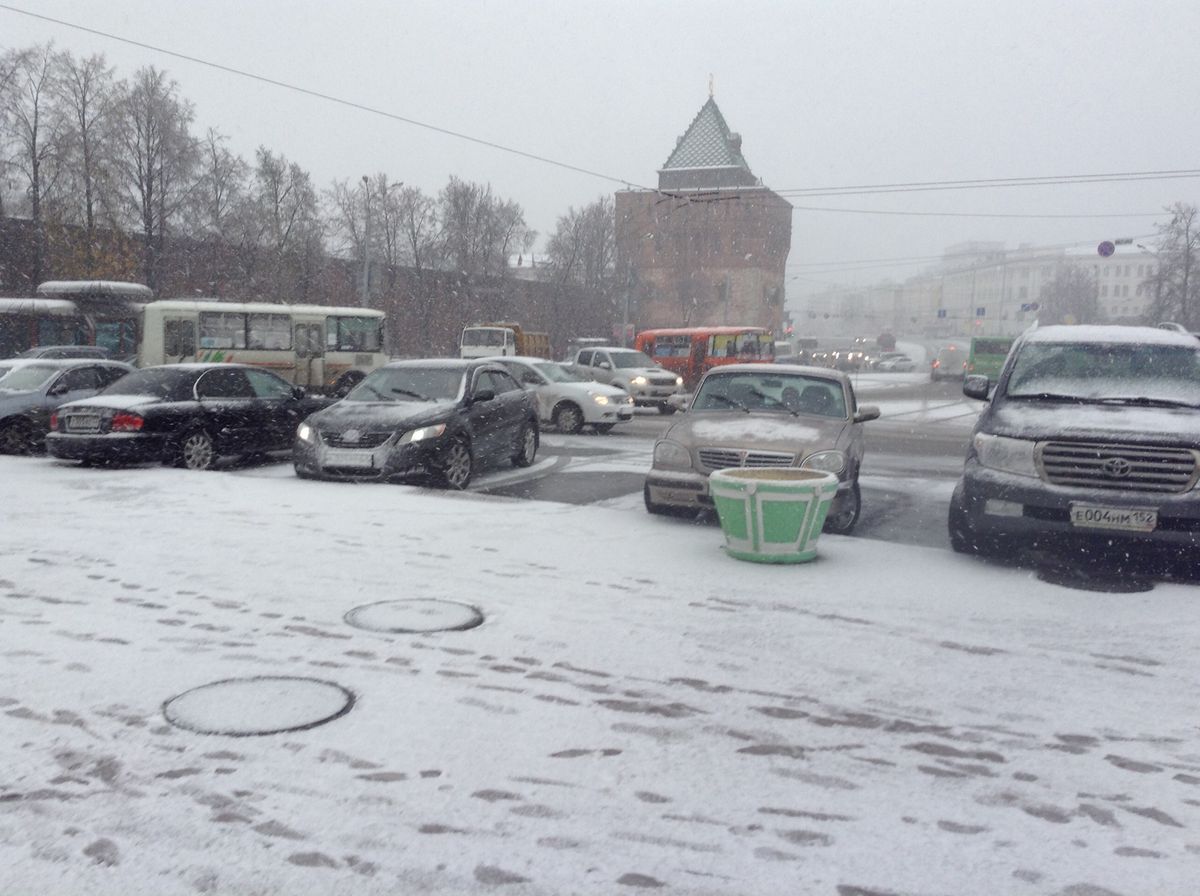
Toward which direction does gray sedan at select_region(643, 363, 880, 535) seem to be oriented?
toward the camera

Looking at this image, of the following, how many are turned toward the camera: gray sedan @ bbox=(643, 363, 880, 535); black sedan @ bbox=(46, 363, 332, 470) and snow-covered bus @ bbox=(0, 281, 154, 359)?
1

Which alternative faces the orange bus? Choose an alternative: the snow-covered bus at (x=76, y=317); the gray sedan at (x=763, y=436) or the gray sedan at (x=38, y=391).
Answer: the snow-covered bus

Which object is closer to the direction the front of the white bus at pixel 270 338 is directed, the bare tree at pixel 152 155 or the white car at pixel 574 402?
the white car

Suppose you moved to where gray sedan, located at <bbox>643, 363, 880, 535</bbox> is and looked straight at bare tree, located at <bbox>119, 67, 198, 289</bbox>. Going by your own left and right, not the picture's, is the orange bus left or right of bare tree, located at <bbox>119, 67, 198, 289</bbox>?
right

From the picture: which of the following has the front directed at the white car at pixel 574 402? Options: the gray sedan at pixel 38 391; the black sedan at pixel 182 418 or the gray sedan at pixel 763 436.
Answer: the black sedan

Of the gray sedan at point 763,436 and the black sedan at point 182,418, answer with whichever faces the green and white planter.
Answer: the gray sedan

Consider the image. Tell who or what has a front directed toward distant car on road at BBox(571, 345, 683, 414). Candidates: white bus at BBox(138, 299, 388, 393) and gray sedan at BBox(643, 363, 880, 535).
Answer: the white bus

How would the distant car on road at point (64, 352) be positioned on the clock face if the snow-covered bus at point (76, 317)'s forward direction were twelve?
The distant car on road is roughly at 3 o'clock from the snow-covered bus.

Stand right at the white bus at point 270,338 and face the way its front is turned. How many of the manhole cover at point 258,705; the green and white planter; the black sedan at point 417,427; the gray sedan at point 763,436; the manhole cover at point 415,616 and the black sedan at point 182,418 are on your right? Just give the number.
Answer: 6

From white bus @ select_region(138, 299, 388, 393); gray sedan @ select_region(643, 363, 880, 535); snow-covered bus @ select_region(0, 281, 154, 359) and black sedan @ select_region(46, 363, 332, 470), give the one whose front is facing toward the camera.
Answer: the gray sedan

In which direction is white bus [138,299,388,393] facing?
to the viewer's right

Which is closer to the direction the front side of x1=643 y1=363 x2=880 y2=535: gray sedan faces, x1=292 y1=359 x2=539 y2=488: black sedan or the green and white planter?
the green and white planter

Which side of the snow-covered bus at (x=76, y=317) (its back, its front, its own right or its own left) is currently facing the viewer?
right

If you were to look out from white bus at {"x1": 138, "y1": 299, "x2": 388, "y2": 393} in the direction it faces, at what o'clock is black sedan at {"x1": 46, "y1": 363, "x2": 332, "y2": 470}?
The black sedan is roughly at 3 o'clock from the white bus.

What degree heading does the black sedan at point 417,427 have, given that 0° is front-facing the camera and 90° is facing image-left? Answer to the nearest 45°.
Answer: approximately 45°

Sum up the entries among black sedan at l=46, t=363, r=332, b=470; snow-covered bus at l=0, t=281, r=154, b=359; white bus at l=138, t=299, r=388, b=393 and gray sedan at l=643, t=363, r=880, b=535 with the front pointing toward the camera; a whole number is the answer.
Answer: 1

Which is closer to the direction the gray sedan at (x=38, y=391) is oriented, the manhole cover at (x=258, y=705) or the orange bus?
the manhole cover
